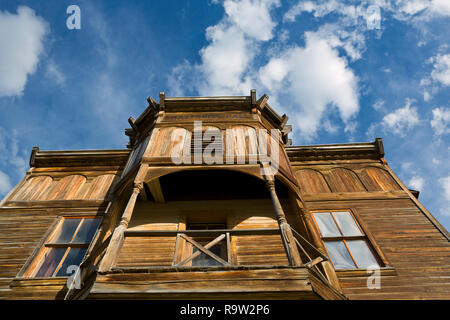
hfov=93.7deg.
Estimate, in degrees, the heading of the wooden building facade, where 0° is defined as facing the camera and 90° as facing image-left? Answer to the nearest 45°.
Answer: approximately 0°
